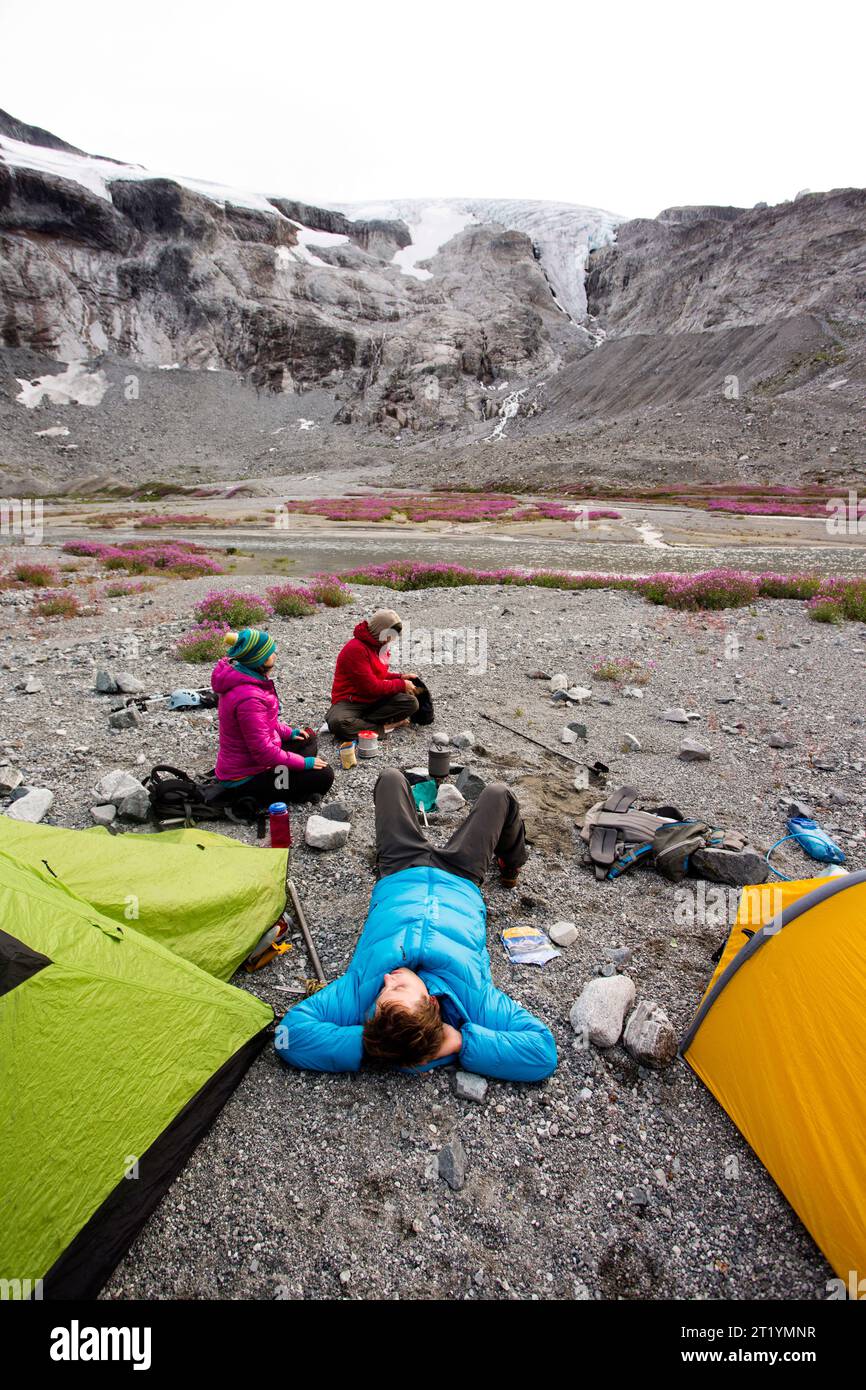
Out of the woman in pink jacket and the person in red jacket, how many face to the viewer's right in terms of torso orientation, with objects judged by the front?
2

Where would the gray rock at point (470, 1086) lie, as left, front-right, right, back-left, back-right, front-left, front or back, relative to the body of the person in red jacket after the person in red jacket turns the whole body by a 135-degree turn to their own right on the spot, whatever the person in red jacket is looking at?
front-left

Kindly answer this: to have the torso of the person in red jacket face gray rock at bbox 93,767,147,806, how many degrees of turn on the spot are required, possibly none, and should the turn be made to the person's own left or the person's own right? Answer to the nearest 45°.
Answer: approximately 135° to the person's own right

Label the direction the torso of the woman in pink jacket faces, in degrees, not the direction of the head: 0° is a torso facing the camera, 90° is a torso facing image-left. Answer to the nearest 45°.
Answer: approximately 270°

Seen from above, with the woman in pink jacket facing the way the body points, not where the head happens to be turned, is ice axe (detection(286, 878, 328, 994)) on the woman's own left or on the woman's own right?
on the woman's own right

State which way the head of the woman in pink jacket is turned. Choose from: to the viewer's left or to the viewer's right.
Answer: to the viewer's right

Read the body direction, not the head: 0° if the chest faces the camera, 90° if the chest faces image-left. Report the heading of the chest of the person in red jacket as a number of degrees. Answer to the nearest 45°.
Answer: approximately 270°
